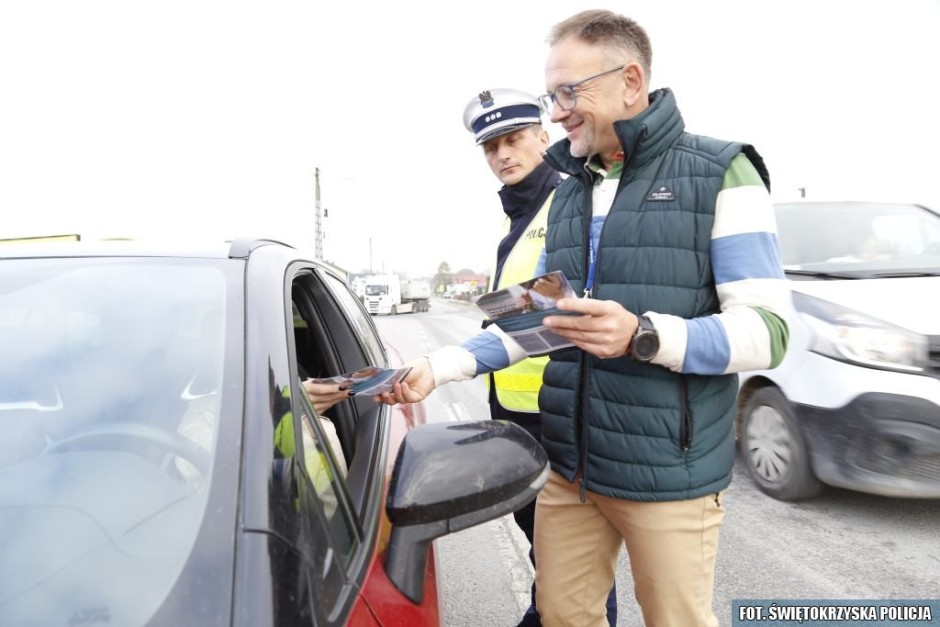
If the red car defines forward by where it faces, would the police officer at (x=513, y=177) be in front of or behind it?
behind

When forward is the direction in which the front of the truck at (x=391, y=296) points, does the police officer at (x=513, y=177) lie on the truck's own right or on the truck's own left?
on the truck's own left

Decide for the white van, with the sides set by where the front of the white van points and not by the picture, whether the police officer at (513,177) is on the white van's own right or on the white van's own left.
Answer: on the white van's own right

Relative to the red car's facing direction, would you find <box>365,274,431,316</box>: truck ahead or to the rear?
to the rear

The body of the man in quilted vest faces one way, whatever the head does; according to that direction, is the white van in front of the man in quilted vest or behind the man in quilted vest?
behind

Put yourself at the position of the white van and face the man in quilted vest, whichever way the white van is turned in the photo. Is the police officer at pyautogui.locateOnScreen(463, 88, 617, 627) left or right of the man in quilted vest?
right

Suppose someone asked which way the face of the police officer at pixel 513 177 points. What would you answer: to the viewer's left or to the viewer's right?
to the viewer's left

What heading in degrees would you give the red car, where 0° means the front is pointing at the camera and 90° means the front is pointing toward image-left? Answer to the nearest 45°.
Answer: approximately 0°
